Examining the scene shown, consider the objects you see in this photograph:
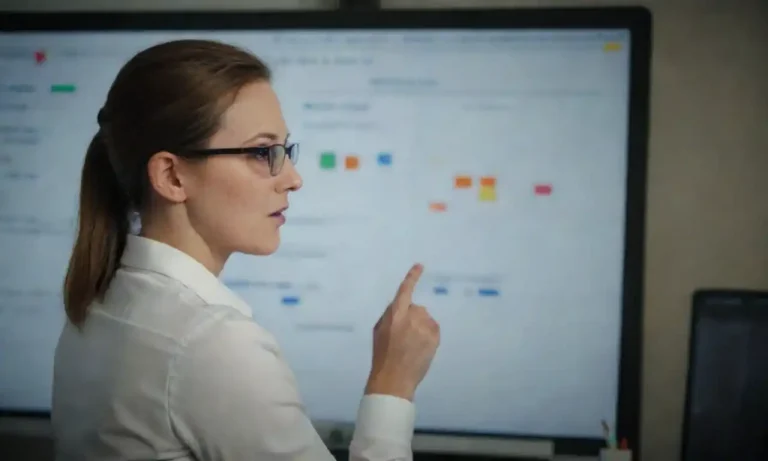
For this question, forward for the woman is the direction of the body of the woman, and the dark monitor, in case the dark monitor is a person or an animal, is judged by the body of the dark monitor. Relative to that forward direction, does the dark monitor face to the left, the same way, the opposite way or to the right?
the opposite way

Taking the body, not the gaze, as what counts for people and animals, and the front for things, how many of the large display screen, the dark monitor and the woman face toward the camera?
2

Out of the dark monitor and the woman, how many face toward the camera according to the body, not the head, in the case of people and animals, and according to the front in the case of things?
1

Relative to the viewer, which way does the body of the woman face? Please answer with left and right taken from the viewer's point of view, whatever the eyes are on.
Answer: facing away from the viewer and to the right of the viewer

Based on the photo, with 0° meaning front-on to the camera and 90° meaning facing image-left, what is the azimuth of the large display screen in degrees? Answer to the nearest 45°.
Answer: approximately 0°

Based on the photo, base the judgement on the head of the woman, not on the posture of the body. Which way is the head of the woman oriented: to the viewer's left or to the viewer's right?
to the viewer's right
